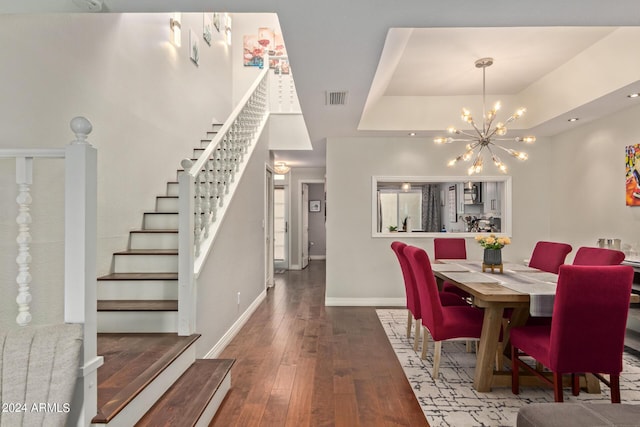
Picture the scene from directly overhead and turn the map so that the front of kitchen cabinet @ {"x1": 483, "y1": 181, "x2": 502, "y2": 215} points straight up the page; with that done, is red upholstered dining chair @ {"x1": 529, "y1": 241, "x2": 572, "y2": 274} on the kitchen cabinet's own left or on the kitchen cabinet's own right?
on the kitchen cabinet's own left

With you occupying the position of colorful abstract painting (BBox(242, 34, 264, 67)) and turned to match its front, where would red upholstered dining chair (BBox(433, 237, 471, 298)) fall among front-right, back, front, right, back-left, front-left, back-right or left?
front-left

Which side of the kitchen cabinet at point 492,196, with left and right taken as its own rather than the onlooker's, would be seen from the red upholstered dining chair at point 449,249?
front

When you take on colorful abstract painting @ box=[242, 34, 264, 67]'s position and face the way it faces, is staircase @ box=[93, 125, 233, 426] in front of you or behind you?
in front

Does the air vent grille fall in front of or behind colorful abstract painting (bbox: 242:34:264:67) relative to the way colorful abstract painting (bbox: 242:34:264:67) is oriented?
in front

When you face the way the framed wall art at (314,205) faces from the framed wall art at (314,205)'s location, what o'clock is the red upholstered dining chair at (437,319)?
The red upholstered dining chair is roughly at 12 o'clock from the framed wall art.

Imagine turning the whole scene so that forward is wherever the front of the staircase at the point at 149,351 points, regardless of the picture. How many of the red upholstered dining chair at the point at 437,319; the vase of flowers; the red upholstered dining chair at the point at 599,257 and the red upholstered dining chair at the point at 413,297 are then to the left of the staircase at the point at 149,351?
4

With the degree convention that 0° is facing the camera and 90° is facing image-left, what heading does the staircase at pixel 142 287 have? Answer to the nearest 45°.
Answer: approximately 0°

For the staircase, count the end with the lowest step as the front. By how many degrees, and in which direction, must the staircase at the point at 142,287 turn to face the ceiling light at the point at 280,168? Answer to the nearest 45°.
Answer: approximately 135° to its left

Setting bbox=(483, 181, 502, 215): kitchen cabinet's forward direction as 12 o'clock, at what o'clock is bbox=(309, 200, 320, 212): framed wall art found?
The framed wall art is roughly at 3 o'clock from the kitchen cabinet.

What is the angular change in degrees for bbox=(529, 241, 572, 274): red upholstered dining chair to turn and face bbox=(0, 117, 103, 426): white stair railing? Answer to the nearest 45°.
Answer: approximately 45° to its left
